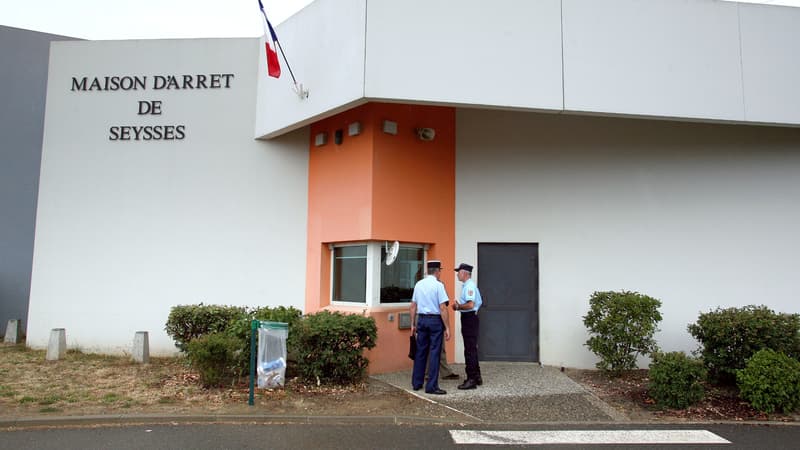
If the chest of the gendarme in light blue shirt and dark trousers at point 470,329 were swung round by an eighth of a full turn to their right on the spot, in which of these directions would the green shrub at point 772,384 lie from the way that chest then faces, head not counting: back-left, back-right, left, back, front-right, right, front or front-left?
back-right

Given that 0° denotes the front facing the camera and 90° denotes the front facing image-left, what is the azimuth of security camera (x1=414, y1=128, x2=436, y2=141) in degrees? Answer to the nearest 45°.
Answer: approximately 0°

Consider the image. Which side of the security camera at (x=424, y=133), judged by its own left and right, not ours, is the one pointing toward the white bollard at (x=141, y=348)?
right

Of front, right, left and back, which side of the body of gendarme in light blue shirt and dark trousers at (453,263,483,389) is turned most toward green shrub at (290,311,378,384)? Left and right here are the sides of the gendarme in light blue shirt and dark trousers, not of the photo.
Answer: front

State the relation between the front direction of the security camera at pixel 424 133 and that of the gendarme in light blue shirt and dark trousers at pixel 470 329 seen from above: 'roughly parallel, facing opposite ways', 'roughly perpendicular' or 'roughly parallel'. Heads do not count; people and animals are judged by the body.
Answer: roughly perpendicular

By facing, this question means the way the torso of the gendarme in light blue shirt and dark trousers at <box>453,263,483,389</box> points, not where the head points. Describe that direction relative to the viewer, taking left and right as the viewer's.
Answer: facing to the left of the viewer

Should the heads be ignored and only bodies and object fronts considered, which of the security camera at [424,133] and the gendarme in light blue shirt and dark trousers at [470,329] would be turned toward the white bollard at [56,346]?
the gendarme in light blue shirt and dark trousers

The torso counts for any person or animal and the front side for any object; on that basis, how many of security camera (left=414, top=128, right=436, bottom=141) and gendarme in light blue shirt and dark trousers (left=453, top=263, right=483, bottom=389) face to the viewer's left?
1
